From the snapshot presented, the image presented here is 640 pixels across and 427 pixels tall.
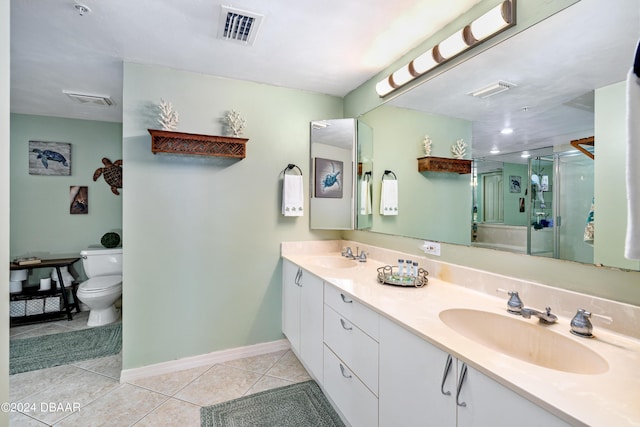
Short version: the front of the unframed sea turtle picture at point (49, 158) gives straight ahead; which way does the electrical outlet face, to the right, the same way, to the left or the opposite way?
to the right

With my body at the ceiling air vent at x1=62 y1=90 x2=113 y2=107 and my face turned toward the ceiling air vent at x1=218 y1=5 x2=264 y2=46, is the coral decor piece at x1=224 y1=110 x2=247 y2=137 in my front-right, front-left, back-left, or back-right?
front-left

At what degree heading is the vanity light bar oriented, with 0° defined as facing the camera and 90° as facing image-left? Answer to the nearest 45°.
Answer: approximately 45°

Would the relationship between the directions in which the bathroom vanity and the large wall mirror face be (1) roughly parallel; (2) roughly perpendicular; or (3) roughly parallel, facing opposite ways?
roughly parallel

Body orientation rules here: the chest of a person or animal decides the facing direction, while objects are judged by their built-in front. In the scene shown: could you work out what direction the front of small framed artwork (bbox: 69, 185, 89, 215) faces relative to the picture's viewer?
facing the viewer

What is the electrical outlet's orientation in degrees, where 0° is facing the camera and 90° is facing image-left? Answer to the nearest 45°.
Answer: approximately 45°

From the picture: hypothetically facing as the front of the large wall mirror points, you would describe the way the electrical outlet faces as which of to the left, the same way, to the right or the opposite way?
the same way

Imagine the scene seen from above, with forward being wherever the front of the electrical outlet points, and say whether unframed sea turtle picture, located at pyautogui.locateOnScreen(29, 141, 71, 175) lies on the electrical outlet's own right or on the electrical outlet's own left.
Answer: on the electrical outlet's own right

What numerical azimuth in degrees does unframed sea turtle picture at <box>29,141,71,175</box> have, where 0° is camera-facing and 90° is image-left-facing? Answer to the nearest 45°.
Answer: approximately 0°

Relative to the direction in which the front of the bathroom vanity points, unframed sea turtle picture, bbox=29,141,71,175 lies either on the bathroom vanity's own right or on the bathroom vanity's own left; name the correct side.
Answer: on the bathroom vanity's own right

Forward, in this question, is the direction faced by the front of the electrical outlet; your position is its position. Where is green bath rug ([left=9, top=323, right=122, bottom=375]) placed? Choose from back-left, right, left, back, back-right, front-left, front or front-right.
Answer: front-right

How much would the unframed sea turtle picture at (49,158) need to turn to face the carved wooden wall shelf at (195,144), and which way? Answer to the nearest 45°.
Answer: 0° — it already faces it

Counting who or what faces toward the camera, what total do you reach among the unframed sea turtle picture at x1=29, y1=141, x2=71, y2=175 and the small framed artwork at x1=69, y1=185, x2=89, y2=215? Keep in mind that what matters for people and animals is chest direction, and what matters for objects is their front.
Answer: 2

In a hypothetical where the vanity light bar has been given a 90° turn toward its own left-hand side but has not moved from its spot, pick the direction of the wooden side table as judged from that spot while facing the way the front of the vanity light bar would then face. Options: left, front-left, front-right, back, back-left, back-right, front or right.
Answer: back-right
